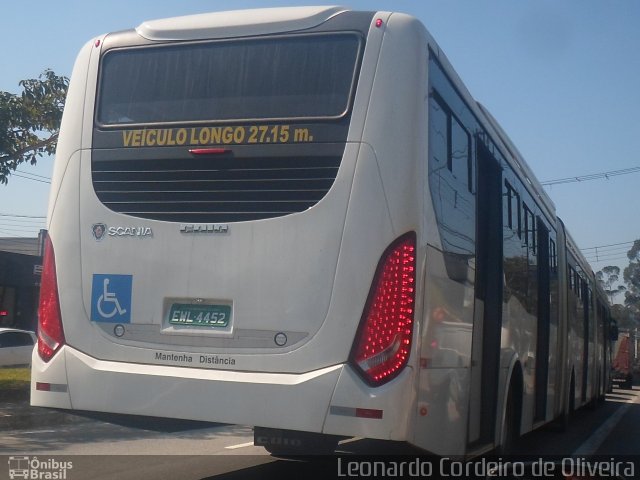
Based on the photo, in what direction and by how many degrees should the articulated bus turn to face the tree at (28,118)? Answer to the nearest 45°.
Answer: approximately 90° to its left

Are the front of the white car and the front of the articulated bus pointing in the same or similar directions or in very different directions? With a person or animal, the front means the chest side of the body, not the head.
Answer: very different directions

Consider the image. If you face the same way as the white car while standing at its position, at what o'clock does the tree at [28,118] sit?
The tree is roughly at 9 o'clock from the white car.

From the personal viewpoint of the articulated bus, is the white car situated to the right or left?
on its left

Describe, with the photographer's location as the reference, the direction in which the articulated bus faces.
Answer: facing away from the viewer and to the right of the viewer
